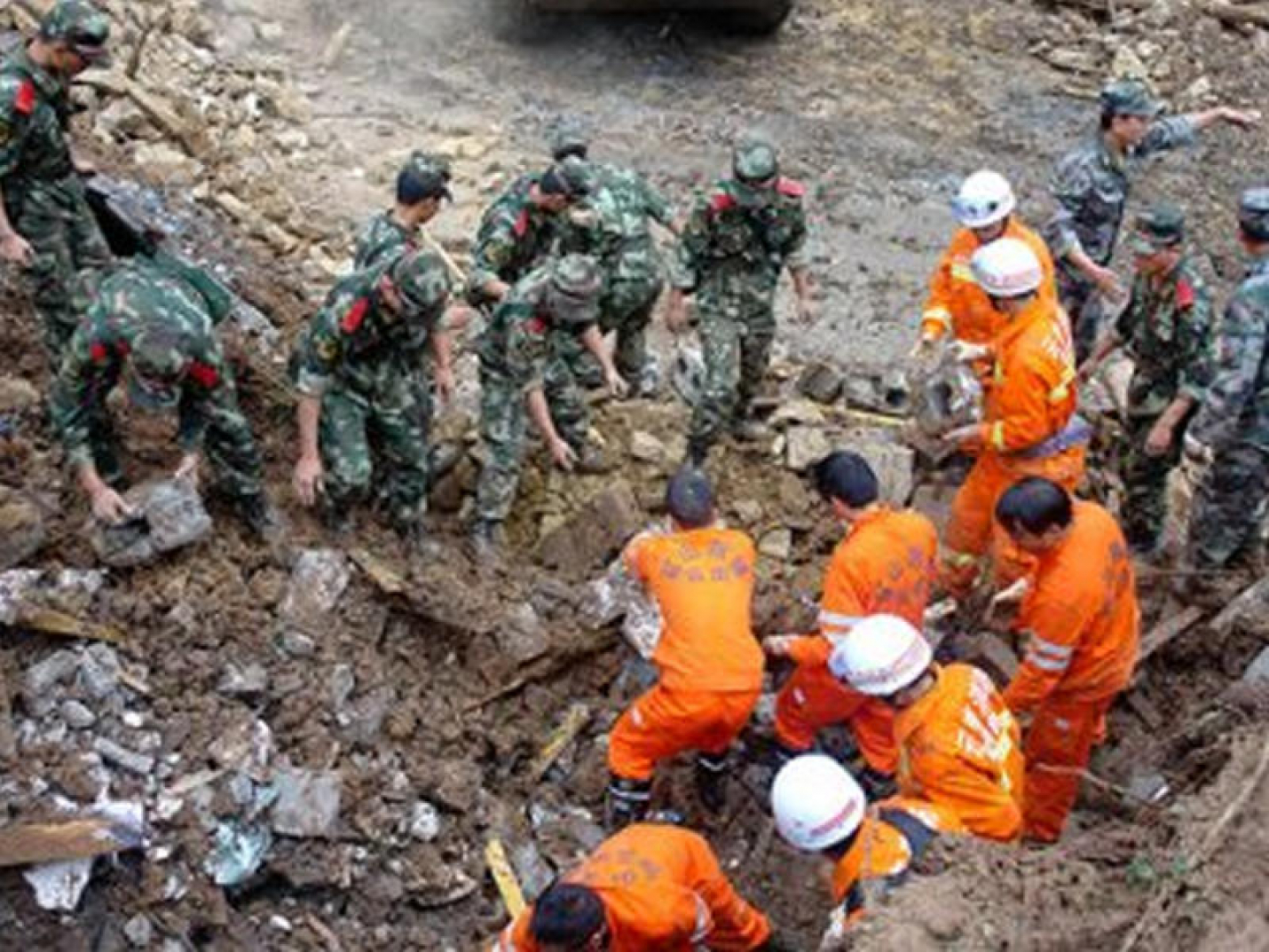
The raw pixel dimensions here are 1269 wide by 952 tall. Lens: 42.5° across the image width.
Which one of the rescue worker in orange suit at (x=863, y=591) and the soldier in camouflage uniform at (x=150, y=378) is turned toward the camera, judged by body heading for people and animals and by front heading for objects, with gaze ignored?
the soldier in camouflage uniform

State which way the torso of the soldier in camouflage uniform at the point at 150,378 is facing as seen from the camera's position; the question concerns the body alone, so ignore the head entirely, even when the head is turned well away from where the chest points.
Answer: toward the camera

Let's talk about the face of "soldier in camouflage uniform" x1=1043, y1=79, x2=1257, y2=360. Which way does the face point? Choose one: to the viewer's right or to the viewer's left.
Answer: to the viewer's right

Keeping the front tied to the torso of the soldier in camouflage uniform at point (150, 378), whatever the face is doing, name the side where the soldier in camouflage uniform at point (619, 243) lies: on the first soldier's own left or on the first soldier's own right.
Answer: on the first soldier's own left

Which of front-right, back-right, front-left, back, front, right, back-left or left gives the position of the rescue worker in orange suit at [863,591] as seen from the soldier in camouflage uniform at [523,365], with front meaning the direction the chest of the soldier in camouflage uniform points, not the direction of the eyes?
front

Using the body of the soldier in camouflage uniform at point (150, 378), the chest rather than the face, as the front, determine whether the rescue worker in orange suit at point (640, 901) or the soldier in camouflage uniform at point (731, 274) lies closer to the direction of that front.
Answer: the rescue worker in orange suit

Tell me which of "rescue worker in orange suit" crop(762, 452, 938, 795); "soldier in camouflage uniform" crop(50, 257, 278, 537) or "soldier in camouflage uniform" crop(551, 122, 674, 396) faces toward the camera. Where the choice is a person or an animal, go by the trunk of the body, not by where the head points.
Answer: "soldier in camouflage uniform" crop(50, 257, 278, 537)

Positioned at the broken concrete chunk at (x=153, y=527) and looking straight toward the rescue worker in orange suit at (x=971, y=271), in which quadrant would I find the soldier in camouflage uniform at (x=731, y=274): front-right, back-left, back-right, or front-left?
front-left

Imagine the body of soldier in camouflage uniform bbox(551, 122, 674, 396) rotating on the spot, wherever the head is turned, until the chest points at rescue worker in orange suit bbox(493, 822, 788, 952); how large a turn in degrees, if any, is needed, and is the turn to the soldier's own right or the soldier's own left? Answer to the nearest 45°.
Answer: approximately 135° to the soldier's own left

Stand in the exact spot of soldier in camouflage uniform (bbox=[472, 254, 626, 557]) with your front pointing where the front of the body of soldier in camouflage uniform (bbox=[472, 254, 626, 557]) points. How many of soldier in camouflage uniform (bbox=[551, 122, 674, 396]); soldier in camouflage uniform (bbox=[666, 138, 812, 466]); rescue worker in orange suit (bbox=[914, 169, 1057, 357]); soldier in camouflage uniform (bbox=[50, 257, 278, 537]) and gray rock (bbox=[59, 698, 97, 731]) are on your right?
2

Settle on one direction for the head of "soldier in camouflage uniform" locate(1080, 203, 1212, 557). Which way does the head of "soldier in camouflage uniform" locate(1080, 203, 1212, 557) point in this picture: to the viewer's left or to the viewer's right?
to the viewer's left

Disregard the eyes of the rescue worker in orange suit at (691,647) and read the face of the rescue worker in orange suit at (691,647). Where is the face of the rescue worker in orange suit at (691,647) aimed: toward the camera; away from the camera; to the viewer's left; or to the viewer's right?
away from the camera

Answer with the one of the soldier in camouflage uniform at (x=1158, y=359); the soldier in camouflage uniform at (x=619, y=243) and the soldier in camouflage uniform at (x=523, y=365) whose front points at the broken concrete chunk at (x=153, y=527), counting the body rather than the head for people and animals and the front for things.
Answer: the soldier in camouflage uniform at (x=1158, y=359)

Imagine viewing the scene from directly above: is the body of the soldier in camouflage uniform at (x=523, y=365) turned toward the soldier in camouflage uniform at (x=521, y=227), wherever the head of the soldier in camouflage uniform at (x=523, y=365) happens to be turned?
no

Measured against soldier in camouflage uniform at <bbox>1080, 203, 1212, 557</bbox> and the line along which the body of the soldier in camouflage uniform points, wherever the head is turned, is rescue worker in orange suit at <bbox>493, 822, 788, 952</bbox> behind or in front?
in front

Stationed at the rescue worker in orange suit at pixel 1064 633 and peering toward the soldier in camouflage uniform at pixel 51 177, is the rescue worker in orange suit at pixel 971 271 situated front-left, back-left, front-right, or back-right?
front-right
